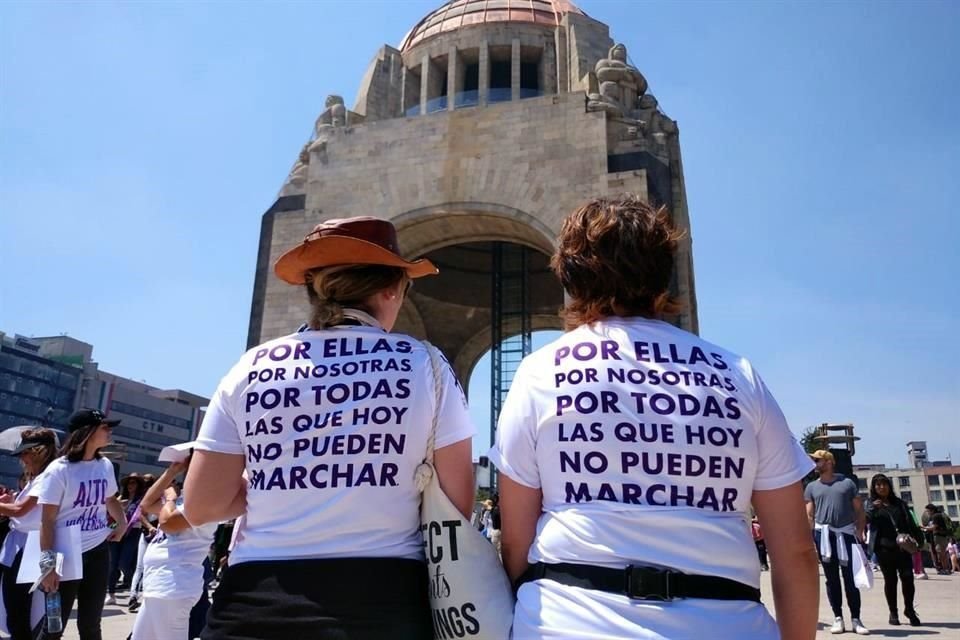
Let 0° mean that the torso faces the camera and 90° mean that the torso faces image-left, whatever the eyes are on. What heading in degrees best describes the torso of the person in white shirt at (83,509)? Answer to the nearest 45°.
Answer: approximately 315°

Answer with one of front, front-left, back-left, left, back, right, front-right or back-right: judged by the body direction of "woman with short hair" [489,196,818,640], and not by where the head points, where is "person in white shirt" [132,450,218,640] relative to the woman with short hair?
front-left

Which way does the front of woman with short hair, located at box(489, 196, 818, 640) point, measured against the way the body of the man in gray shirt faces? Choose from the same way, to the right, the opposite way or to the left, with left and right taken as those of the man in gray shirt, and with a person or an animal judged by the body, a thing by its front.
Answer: the opposite way

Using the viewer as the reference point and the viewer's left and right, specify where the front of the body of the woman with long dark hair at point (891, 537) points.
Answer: facing the viewer

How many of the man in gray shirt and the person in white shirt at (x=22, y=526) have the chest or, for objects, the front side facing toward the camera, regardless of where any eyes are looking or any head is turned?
1

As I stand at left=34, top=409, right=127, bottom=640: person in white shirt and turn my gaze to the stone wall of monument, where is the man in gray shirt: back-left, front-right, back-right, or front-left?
front-right

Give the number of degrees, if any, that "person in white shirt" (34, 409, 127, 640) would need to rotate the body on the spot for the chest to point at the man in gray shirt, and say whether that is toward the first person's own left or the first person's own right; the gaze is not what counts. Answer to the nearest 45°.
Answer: approximately 45° to the first person's own left

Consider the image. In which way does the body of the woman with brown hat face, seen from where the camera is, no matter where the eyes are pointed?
away from the camera

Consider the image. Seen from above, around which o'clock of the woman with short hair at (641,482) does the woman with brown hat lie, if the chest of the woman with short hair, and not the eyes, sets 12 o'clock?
The woman with brown hat is roughly at 9 o'clock from the woman with short hair.

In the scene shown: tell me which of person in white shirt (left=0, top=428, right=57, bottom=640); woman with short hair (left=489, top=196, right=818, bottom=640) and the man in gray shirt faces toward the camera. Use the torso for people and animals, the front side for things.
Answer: the man in gray shirt

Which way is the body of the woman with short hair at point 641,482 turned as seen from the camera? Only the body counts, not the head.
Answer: away from the camera

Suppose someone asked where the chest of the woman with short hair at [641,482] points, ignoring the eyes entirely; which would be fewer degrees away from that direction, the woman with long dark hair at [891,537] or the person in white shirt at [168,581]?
the woman with long dark hair

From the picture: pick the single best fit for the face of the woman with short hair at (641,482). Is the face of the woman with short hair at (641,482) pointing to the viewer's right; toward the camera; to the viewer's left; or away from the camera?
away from the camera
